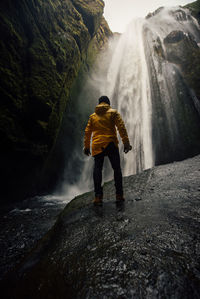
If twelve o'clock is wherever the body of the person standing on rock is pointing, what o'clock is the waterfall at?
The waterfall is roughly at 1 o'clock from the person standing on rock.

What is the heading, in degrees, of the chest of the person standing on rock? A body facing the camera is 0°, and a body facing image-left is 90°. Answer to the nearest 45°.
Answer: approximately 180°
